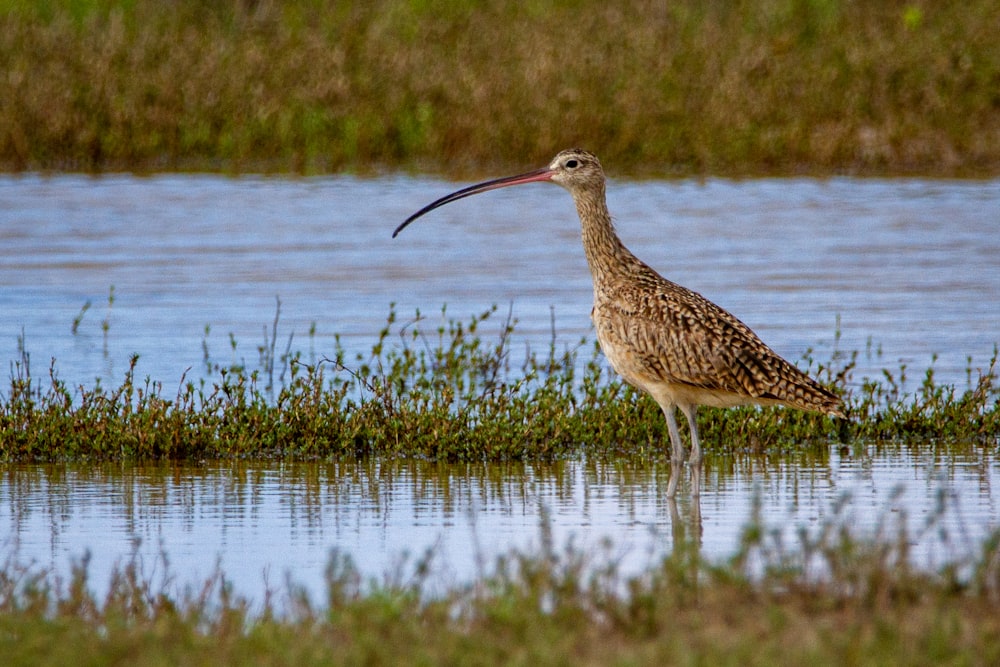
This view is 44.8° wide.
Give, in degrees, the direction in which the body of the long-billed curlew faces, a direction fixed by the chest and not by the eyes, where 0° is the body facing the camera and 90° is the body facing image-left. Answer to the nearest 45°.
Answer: approximately 90°
